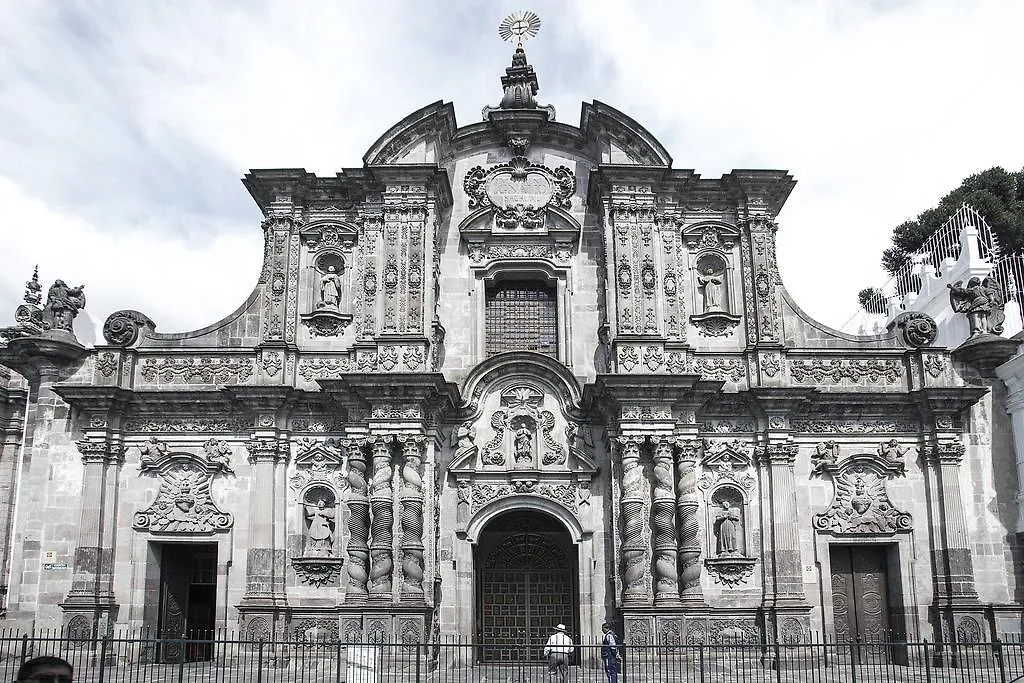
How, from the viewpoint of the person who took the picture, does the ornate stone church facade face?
facing the viewer

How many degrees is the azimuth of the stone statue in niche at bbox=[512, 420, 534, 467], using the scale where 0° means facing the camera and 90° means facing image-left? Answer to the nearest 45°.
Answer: approximately 0°

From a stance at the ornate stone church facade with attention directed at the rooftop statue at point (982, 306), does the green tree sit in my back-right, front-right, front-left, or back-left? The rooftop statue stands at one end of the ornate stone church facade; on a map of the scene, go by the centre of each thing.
front-left

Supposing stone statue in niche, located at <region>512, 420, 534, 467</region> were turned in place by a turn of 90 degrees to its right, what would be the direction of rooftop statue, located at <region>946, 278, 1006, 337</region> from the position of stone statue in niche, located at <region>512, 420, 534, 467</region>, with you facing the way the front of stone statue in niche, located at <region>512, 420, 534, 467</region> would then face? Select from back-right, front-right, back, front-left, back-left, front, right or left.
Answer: back

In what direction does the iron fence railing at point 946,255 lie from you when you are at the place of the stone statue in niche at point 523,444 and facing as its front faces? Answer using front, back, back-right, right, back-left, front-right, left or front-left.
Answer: back-left
